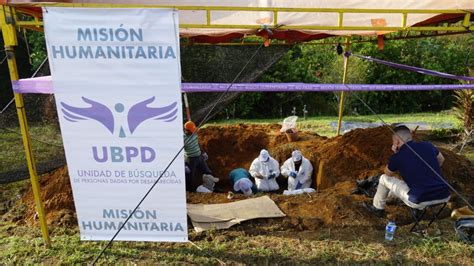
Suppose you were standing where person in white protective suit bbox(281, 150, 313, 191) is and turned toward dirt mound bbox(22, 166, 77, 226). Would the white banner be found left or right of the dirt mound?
left

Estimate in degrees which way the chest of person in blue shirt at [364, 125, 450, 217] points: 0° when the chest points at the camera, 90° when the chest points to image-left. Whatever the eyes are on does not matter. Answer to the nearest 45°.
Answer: approximately 135°

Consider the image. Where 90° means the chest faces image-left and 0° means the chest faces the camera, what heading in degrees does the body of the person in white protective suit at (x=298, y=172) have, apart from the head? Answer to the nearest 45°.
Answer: approximately 0°

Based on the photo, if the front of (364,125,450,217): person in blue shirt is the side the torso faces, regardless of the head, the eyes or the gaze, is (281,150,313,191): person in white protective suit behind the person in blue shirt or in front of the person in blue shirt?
in front

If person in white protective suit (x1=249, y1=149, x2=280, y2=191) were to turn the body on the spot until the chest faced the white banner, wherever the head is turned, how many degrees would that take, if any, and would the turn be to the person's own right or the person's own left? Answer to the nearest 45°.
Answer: approximately 45° to the person's own right

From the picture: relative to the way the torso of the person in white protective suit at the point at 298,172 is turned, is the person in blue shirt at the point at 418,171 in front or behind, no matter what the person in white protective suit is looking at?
in front

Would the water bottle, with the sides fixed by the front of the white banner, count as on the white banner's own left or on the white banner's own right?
on the white banner's own left

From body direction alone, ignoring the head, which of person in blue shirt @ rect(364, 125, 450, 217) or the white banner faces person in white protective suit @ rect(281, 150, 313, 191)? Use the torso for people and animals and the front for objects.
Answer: the person in blue shirt

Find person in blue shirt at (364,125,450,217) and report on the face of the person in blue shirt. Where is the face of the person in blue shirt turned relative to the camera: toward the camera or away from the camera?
away from the camera

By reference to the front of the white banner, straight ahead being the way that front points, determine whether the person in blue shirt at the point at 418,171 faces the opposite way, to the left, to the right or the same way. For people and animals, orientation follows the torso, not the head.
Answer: the opposite way

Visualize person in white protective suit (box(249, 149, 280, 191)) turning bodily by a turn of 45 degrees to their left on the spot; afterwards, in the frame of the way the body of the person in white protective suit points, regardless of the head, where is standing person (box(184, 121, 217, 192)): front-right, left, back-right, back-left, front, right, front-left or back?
back-right

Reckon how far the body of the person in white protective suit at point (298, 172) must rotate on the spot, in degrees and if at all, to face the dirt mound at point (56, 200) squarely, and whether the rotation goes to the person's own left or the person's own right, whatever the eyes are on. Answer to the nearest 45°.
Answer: approximately 45° to the person's own right
